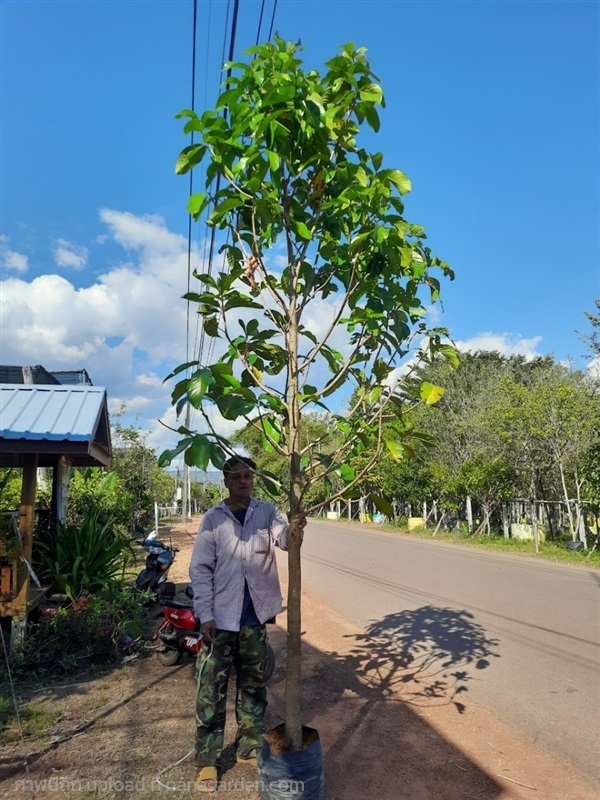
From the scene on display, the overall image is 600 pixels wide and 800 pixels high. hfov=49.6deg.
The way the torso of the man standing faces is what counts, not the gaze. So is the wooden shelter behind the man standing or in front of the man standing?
behind

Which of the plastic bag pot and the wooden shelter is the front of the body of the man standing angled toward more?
the plastic bag pot

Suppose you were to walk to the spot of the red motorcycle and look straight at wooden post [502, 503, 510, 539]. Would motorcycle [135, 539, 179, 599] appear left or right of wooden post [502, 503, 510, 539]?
left

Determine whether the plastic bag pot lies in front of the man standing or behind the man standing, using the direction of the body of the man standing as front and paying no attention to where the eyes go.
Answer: in front

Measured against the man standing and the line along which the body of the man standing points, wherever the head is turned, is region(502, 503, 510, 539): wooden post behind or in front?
behind

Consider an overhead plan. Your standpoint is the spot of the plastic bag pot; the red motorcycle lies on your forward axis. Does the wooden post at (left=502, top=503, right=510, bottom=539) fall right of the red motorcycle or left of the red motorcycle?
right

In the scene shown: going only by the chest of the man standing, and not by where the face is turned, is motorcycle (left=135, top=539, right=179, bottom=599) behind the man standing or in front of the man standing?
behind

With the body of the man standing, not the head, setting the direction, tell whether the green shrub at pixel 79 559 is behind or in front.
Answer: behind

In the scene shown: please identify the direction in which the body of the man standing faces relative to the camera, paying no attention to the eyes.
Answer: toward the camera

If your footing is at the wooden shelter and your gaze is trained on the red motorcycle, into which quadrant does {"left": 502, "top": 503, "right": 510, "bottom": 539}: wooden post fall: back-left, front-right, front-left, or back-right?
front-left
